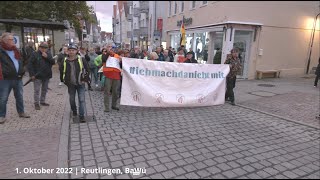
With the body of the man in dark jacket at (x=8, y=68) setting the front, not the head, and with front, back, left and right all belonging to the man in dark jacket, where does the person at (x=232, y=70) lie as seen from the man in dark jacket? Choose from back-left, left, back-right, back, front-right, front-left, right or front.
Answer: front-left

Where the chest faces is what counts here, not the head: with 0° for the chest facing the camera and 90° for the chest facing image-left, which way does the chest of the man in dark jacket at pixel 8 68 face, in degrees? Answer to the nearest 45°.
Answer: approximately 315°

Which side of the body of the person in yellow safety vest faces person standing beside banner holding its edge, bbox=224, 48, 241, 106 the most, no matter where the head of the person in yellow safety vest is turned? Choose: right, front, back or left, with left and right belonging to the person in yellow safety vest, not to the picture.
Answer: left

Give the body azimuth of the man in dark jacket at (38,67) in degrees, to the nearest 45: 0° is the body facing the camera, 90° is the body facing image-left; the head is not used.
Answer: approximately 315°

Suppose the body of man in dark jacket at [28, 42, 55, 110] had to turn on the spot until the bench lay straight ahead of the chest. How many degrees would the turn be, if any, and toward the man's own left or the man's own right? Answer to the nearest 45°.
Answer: approximately 45° to the man's own left

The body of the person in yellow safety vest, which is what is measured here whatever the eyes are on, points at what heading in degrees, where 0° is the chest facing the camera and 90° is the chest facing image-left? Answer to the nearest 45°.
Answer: approximately 0°

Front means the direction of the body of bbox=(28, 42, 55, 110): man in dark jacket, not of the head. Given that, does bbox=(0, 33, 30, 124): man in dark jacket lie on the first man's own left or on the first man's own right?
on the first man's own right
